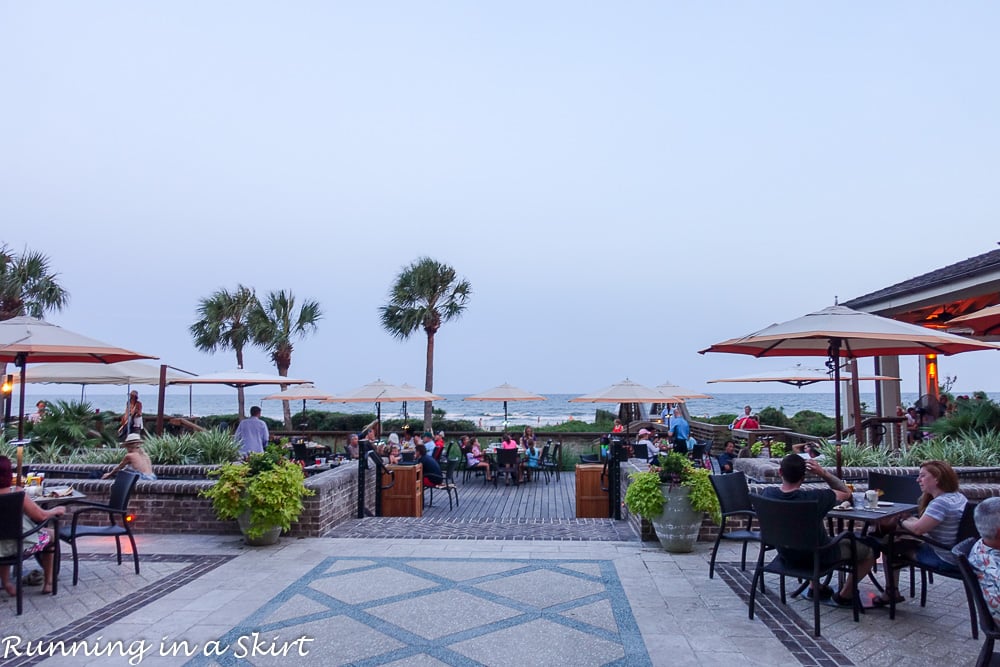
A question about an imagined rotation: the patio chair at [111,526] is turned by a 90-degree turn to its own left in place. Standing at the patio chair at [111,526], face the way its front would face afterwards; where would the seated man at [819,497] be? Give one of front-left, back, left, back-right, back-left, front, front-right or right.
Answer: front-left

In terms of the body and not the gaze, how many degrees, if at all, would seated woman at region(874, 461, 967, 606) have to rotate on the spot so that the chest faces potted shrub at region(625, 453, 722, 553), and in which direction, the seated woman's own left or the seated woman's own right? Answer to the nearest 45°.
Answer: approximately 45° to the seated woman's own right

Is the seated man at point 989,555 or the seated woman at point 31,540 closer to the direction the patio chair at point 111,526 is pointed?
the seated woman

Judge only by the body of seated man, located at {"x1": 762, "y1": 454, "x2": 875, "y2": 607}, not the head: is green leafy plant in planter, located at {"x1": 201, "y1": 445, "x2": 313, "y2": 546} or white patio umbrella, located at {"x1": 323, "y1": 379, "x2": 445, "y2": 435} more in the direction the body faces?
the white patio umbrella

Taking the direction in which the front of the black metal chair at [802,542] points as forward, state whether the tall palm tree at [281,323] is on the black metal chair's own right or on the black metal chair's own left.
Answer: on the black metal chair's own left

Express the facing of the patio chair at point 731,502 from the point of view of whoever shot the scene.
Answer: facing the viewer and to the right of the viewer

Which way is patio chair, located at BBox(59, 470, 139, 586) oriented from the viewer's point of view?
to the viewer's left

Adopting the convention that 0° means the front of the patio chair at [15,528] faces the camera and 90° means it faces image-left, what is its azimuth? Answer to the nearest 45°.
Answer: approximately 225°

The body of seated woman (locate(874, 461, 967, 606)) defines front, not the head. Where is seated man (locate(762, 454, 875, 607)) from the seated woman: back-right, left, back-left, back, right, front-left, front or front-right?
front

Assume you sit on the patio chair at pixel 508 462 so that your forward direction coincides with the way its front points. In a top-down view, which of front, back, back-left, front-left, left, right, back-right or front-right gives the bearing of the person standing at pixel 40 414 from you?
left

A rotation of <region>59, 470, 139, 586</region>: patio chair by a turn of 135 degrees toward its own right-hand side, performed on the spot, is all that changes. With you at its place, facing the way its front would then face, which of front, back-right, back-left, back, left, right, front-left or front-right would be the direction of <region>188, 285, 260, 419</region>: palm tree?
front-left
